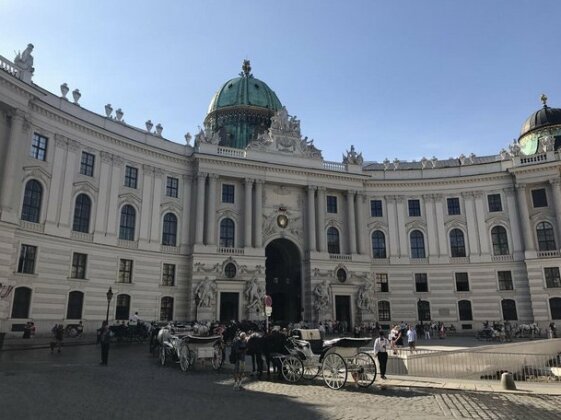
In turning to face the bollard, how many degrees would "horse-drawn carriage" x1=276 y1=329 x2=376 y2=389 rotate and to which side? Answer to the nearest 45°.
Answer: approximately 135° to its right

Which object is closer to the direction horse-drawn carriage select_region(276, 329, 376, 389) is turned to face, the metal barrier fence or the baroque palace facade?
the baroque palace facade

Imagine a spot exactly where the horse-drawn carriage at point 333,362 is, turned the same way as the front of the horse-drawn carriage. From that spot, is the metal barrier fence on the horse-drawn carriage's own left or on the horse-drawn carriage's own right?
on the horse-drawn carriage's own right

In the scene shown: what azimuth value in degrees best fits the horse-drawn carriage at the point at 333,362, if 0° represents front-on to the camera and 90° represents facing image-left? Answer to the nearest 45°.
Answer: approximately 135°

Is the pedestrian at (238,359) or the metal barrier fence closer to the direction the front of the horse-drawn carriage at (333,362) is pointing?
the pedestrian
